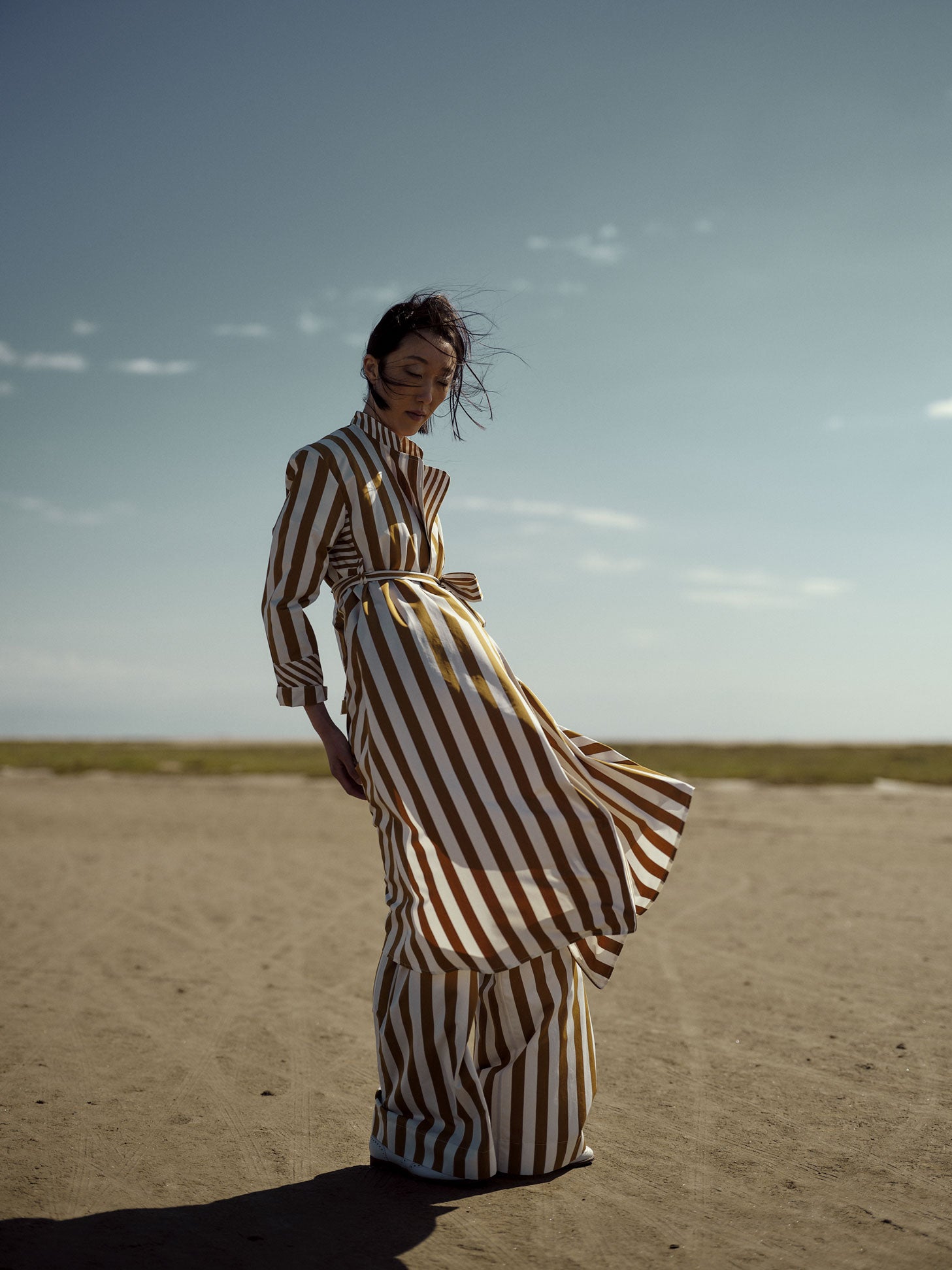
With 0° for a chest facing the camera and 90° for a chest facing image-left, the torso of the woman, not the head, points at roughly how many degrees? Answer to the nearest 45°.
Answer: approximately 315°
